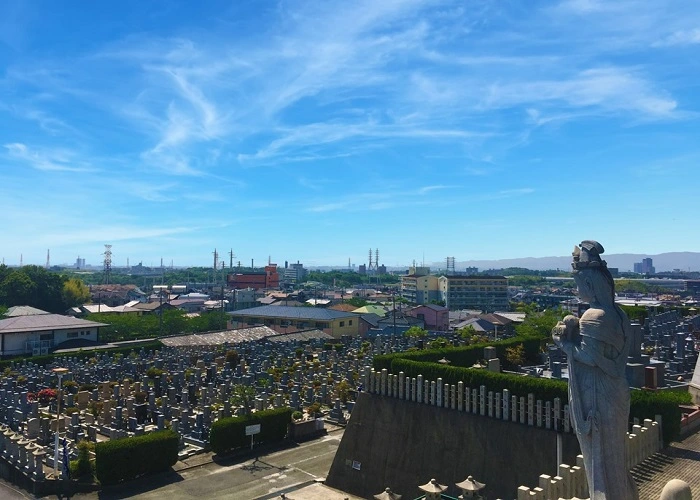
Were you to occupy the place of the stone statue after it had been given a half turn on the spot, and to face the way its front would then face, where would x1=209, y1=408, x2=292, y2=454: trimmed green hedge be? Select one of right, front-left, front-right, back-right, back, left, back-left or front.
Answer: back-left

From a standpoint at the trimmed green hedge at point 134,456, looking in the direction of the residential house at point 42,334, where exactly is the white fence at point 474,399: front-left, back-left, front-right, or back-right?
back-right

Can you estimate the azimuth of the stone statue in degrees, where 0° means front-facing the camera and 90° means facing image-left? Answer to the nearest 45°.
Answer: approximately 90°

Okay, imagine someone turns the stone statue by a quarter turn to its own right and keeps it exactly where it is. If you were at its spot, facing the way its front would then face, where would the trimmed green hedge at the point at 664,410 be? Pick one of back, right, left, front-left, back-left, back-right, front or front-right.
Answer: front

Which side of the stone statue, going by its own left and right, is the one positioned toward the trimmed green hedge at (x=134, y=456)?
front

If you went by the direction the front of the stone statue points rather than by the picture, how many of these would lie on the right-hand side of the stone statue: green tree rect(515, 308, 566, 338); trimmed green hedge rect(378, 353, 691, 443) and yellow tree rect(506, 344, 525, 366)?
3

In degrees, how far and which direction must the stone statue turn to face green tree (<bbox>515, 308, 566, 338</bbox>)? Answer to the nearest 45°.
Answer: approximately 90° to its right
